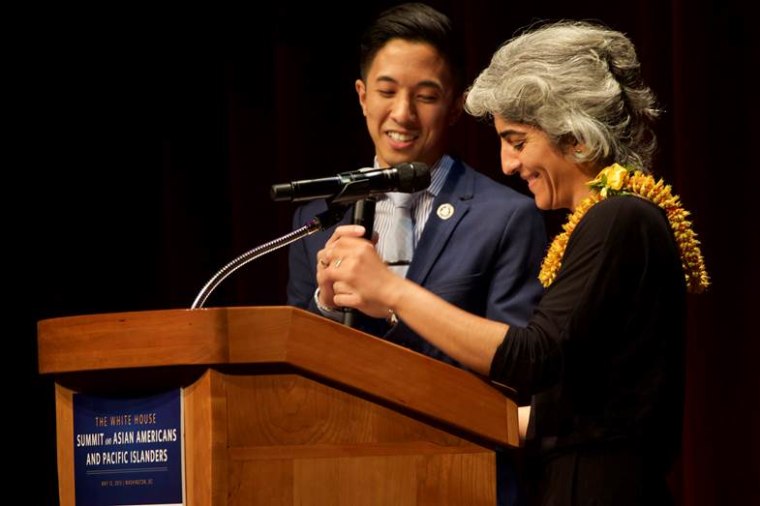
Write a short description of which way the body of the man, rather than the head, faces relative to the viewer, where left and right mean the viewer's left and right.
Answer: facing the viewer and to the left of the viewer

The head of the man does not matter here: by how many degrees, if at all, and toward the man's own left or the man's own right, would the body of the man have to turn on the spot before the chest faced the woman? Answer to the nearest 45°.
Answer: approximately 45° to the man's own left

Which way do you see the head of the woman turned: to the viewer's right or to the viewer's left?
to the viewer's left

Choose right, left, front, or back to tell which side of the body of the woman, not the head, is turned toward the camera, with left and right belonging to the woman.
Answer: left

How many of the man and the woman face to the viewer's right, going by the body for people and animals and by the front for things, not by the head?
0

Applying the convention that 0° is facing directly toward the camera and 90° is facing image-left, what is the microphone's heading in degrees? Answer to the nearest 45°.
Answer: approximately 270°

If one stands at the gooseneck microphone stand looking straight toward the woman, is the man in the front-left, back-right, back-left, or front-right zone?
front-left
